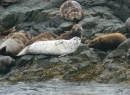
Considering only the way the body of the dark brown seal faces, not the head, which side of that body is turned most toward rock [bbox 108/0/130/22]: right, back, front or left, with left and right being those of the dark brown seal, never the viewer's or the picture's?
left

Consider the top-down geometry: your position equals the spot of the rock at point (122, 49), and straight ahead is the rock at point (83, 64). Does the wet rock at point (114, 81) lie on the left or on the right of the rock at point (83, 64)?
left

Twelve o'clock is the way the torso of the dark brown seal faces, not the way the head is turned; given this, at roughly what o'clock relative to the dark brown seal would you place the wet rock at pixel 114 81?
The wet rock is roughly at 9 o'clock from the dark brown seal.

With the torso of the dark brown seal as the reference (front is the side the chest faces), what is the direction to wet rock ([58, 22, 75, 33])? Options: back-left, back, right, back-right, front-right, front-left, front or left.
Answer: back-left
